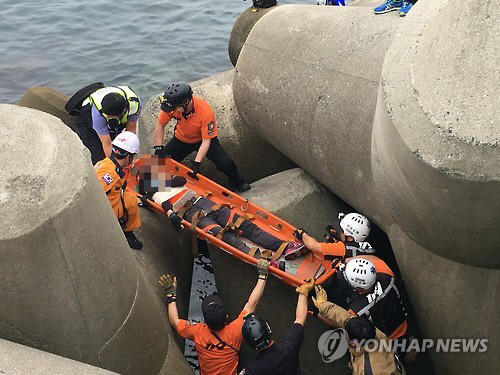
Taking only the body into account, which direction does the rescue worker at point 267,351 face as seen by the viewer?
away from the camera

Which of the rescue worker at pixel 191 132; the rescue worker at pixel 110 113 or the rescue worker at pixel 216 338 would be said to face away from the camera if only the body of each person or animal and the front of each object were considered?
the rescue worker at pixel 216 338

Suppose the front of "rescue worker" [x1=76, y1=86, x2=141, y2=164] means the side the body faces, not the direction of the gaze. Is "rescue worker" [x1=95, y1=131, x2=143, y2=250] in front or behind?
in front

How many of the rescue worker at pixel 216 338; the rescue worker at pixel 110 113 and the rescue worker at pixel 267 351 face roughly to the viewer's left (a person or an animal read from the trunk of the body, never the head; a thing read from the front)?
0

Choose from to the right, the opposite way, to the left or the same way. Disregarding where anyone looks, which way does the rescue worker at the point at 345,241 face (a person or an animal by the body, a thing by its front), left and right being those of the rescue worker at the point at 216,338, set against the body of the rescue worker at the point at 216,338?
to the left

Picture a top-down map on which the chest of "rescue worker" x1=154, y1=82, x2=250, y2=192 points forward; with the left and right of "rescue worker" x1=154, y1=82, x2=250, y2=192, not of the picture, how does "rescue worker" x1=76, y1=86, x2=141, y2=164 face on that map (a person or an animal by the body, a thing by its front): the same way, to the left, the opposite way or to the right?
to the left

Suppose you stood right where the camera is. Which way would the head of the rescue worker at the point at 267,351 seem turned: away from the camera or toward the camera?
away from the camera

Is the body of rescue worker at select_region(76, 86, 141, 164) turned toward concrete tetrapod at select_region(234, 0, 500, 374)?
yes

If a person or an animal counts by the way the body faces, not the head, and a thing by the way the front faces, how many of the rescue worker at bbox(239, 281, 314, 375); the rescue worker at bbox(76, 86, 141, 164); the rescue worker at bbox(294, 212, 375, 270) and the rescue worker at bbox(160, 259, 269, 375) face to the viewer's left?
1

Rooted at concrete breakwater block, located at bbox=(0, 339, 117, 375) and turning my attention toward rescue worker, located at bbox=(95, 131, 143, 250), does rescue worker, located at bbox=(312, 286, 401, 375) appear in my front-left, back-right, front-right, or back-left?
front-right

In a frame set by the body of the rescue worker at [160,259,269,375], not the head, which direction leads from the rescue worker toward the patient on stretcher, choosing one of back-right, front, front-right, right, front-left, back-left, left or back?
front

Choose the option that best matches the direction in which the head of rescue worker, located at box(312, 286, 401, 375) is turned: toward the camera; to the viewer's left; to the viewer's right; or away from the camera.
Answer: away from the camera

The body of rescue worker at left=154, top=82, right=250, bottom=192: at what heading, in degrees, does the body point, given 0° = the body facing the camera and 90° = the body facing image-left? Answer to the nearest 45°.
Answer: approximately 45°

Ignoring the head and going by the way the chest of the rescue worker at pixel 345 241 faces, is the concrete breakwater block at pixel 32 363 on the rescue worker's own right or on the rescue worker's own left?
on the rescue worker's own left

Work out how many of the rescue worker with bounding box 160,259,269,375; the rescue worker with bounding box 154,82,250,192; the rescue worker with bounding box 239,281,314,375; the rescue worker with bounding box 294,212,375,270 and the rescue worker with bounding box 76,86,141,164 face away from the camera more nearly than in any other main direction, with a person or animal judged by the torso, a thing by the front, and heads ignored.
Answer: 2

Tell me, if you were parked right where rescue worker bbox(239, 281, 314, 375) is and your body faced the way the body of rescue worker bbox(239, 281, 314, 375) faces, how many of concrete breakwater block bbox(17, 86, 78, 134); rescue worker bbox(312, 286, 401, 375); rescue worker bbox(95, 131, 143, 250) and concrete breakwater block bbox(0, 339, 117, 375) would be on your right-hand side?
1

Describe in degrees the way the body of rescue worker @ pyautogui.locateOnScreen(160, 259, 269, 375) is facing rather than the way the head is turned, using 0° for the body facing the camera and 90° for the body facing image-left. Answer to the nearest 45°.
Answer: approximately 180°

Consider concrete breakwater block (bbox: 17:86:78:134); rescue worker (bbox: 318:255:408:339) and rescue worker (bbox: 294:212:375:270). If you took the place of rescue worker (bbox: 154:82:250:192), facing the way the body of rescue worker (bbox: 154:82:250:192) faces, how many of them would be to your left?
2

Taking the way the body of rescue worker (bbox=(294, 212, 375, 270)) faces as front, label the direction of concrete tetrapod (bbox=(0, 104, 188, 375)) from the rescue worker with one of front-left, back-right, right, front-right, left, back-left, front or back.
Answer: front-left

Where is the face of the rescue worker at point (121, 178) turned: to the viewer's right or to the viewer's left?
to the viewer's right

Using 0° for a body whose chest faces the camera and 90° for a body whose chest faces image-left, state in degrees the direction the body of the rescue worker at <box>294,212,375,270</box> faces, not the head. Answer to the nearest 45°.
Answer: approximately 90°
